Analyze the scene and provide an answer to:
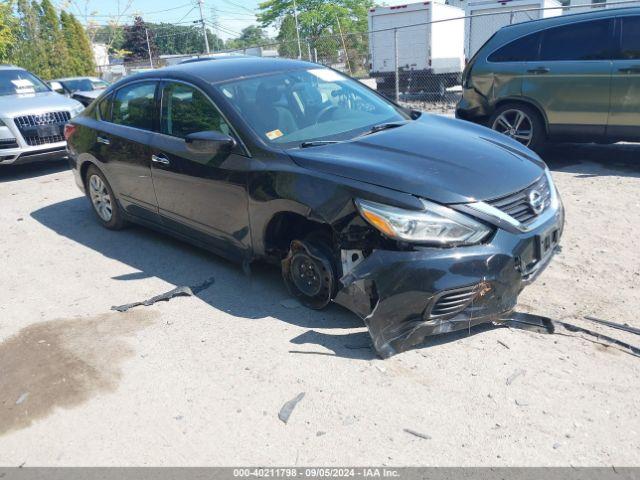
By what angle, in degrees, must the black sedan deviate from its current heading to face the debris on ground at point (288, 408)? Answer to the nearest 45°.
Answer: approximately 45° to its right

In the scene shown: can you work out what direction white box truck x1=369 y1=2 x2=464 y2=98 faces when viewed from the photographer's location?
facing away from the viewer and to the right of the viewer

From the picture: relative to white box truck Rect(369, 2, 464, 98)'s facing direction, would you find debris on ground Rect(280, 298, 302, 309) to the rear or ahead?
to the rear

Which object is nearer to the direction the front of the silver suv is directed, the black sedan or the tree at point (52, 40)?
the black sedan

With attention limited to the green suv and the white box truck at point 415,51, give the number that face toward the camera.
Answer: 0

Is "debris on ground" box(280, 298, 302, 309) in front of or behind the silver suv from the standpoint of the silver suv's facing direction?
in front

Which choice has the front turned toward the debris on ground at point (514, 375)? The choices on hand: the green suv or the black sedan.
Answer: the black sedan

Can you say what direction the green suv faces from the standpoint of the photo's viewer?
facing to the right of the viewer

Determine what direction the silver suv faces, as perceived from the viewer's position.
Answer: facing the viewer and to the right of the viewer

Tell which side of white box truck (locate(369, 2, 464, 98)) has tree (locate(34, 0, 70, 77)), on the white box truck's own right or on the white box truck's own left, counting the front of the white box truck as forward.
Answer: on the white box truck's own left

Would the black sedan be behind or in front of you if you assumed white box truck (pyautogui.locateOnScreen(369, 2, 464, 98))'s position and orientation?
behind

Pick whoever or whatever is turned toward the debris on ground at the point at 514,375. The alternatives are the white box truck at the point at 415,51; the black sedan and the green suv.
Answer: the black sedan
